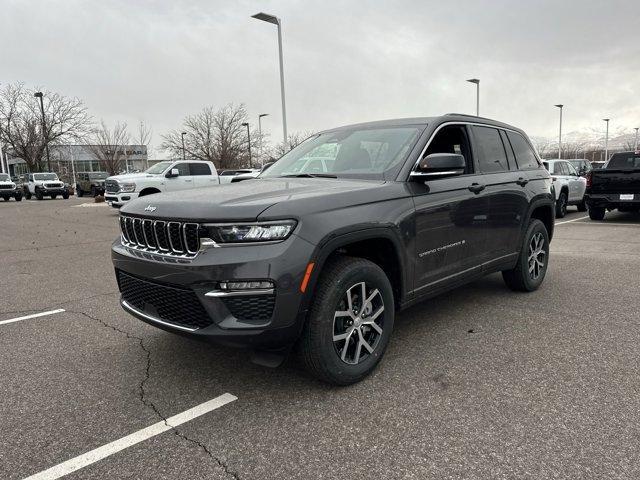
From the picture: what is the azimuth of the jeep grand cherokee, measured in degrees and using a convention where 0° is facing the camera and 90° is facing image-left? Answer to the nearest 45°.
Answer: approximately 45°

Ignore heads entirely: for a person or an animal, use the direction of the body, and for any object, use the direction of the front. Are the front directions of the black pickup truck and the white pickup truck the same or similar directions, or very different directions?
very different directions

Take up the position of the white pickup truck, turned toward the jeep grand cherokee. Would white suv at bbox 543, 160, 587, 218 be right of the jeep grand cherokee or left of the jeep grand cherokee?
left

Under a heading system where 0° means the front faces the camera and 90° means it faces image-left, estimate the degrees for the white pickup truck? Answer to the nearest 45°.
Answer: approximately 45°

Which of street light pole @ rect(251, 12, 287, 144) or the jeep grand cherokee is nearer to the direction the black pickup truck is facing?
the street light pole

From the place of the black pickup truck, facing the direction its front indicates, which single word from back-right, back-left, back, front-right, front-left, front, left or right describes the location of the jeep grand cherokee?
back

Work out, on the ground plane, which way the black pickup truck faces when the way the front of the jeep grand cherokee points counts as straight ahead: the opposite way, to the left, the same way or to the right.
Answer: the opposite way

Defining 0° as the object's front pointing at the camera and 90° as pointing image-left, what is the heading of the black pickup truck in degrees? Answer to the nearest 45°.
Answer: approximately 180°
